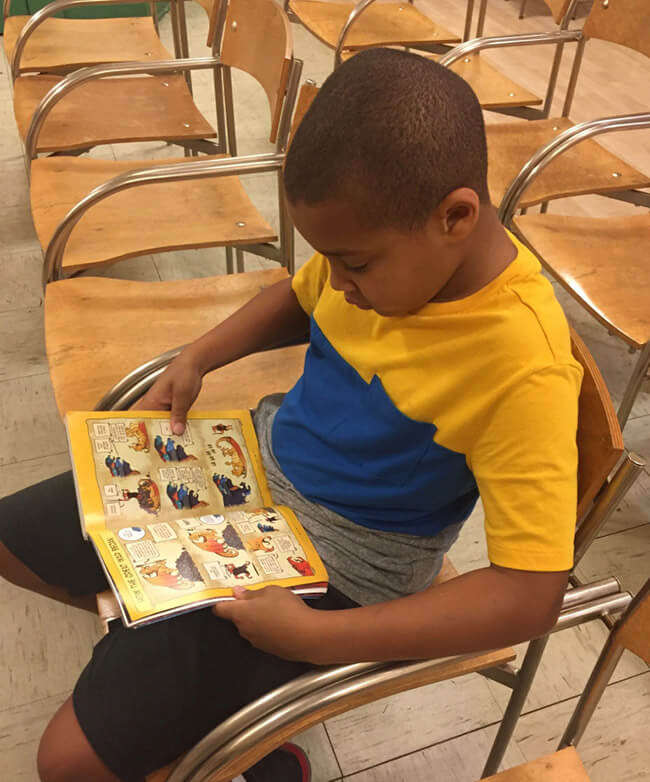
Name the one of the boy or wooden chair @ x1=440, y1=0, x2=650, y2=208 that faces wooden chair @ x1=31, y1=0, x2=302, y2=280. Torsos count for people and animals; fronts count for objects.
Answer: wooden chair @ x1=440, y1=0, x2=650, y2=208

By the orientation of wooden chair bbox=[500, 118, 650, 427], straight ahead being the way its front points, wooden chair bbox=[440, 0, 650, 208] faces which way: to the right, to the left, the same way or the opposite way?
the same way

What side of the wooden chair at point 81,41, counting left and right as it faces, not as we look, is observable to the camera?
left

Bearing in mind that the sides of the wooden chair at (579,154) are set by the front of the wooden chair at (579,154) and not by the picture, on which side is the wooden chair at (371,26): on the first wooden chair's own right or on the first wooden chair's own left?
on the first wooden chair's own right

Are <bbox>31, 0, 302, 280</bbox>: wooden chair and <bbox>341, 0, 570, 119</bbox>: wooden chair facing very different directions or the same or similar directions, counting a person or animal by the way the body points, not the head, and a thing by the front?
same or similar directions

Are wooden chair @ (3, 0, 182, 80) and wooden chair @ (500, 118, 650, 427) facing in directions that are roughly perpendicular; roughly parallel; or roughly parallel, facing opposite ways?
roughly parallel

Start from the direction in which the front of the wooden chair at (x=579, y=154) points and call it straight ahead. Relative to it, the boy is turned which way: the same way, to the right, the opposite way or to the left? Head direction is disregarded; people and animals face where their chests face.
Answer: the same way

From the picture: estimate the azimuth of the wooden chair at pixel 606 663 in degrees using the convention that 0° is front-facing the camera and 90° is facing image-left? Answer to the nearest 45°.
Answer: approximately 45°

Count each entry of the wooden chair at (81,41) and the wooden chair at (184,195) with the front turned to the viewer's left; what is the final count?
2

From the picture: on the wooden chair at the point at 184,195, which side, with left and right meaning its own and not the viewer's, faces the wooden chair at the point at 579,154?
back

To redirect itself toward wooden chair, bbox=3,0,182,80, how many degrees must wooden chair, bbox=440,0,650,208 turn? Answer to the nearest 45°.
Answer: approximately 45° to its right

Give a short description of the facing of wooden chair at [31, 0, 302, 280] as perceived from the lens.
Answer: facing to the left of the viewer

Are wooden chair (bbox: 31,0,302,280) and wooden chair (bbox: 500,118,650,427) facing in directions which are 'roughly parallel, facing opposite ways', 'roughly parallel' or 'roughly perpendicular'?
roughly parallel

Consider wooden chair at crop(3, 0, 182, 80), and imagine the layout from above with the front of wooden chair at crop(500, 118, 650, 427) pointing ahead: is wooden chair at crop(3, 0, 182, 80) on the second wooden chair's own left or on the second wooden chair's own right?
on the second wooden chair's own right

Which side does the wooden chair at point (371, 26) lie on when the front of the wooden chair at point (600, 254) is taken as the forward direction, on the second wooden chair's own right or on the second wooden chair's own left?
on the second wooden chair's own right
